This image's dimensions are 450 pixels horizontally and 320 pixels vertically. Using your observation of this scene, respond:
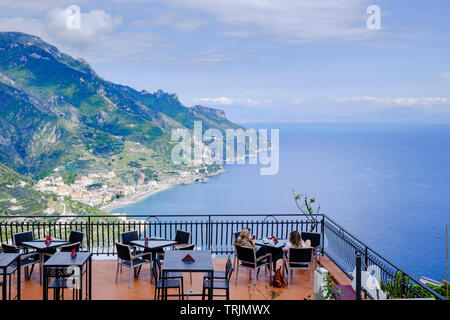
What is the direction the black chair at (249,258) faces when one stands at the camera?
facing away from the viewer and to the right of the viewer

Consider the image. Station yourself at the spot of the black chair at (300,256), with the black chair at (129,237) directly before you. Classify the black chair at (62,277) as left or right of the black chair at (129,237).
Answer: left

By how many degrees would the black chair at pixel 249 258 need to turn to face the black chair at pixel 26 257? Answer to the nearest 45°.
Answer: approximately 135° to its left

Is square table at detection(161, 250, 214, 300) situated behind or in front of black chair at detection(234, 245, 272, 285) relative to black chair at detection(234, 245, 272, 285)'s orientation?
behind

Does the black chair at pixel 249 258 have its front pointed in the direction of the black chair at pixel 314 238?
yes

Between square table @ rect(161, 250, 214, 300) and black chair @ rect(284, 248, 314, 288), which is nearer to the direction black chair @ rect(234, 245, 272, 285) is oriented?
the black chair

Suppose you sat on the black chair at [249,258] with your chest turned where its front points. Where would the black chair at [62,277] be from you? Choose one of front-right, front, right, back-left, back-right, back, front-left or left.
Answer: back

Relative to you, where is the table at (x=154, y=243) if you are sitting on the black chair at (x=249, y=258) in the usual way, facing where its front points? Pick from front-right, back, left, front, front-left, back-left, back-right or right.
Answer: back-left
